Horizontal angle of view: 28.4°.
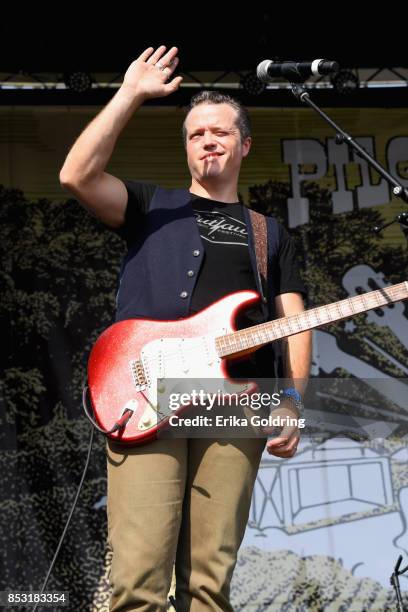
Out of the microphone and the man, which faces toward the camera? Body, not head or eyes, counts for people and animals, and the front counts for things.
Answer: the man

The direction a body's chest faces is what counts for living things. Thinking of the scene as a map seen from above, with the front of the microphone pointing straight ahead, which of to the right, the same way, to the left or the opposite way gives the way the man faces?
to the left

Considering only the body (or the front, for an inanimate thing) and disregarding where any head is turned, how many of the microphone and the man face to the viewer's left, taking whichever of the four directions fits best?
1

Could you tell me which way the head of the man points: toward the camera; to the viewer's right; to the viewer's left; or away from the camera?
toward the camera

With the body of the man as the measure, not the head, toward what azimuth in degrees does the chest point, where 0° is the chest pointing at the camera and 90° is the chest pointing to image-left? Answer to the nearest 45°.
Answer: approximately 0°

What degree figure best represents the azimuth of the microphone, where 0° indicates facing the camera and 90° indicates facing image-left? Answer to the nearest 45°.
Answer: approximately 90°

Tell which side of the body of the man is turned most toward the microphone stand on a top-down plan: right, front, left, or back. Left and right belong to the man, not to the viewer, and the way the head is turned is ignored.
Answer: left
